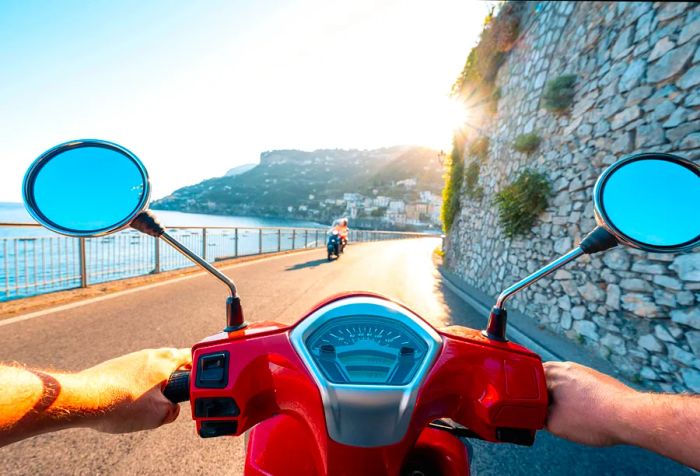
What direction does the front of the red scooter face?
away from the camera
